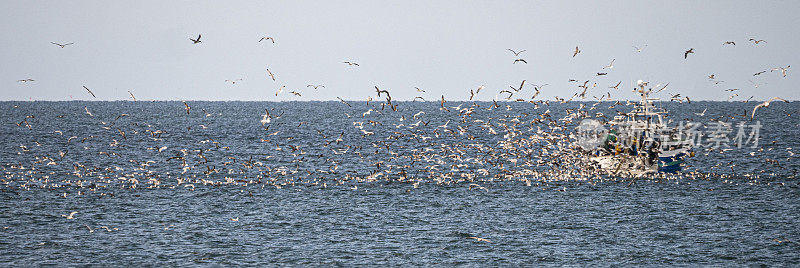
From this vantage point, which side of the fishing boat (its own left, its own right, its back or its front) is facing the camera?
right
